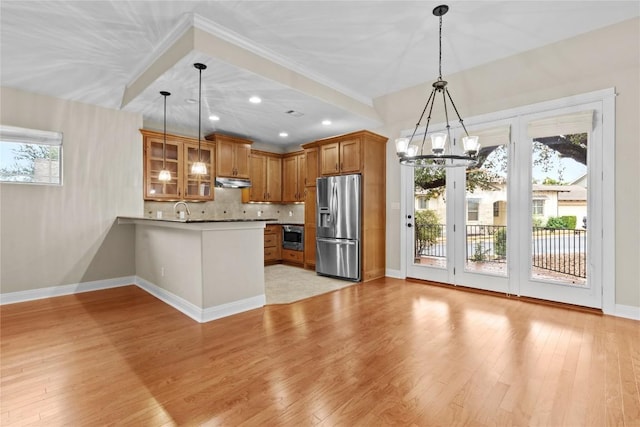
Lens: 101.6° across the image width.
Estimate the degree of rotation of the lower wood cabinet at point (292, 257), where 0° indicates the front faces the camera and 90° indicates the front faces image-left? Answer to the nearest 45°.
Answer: approximately 45°

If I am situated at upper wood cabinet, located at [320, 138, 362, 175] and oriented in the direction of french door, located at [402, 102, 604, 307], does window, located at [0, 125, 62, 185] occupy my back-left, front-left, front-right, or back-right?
back-right

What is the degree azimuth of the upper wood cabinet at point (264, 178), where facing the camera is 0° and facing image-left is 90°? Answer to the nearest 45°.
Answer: approximately 315°

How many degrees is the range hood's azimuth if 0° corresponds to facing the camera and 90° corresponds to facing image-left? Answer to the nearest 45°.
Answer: approximately 315°

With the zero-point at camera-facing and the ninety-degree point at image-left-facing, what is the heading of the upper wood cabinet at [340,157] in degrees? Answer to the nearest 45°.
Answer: approximately 45°

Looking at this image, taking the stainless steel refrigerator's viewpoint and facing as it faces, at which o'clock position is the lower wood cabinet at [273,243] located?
The lower wood cabinet is roughly at 3 o'clock from the stainless steel refrigerator.

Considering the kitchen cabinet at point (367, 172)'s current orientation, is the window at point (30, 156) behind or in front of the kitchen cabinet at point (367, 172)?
in front

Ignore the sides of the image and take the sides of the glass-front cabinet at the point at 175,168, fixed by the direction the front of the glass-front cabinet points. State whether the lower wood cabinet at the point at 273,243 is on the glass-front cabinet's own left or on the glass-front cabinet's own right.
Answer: on the glass-front cabinet's own left

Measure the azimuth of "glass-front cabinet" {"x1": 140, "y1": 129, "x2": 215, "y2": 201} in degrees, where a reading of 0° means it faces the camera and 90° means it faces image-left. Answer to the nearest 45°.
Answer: approximately 315°

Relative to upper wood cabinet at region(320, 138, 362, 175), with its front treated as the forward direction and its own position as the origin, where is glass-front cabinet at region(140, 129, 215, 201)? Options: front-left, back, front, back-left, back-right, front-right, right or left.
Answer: front-right
